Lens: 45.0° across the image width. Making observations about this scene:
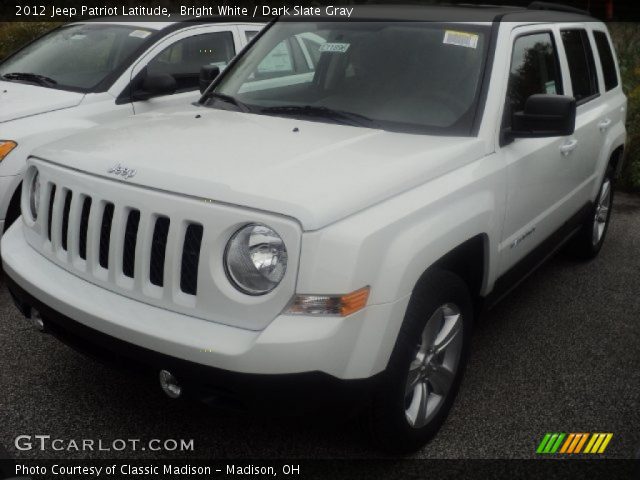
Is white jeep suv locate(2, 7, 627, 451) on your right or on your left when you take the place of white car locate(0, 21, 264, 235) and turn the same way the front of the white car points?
on your left

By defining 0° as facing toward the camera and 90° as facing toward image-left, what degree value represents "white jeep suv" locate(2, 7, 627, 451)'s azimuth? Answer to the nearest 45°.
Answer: approximately 45°

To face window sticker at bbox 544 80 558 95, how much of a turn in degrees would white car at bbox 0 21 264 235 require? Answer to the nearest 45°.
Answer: approximately 90° to its left

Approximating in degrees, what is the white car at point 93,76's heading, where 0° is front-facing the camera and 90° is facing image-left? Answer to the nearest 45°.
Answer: approximately 45°

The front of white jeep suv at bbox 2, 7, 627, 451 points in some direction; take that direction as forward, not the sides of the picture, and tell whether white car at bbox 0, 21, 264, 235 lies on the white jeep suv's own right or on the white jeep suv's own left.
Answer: on the white jeep suv's own right
